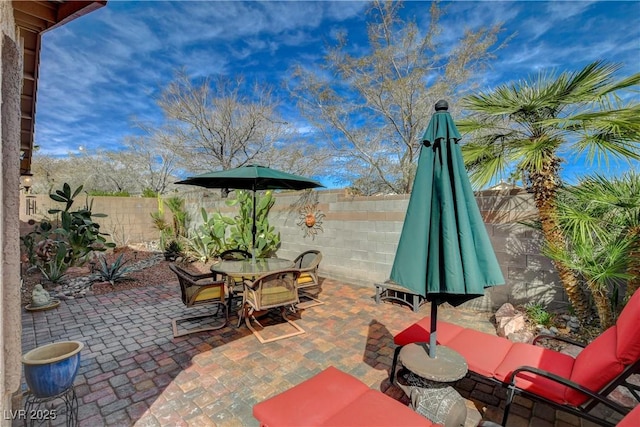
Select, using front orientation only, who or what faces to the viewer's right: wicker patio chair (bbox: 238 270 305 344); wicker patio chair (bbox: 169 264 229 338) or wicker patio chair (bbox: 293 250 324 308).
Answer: wicker patio chair (bbox: 169 264 229 338)

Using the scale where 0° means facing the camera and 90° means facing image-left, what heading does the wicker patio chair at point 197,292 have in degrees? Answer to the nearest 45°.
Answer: approximately 270°

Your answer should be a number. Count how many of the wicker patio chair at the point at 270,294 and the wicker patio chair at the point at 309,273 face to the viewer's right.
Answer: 0

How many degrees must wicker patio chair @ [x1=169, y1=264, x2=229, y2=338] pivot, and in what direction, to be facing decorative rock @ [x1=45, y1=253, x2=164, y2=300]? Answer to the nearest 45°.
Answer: approximately 135° to its left

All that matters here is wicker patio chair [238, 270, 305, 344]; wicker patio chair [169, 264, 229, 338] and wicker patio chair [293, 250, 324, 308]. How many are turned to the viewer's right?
1

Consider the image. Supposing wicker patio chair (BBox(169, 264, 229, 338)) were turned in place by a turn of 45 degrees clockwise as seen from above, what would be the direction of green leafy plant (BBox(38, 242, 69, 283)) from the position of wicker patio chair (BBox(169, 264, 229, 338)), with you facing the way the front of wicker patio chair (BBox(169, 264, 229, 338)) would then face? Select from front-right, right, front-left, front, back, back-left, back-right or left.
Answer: back

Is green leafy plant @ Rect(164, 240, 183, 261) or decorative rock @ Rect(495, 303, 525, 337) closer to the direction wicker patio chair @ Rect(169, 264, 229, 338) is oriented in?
the decorative rock

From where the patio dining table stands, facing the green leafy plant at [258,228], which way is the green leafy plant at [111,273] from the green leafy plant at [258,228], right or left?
left

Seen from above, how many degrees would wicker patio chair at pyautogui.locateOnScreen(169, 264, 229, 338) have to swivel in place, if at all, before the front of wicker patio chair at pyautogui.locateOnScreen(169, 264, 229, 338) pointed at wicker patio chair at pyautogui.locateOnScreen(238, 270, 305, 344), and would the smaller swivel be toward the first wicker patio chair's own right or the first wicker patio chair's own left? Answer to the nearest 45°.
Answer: approximately 45° to the first wicker patio chair's own right

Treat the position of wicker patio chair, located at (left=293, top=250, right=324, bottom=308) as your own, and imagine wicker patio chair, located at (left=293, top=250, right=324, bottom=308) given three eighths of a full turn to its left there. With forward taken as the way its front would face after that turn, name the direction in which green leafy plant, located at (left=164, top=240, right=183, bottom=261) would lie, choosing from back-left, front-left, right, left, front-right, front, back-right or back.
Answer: back-left

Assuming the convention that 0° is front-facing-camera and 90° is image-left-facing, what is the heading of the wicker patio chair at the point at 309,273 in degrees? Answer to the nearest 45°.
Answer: approximately 45°
